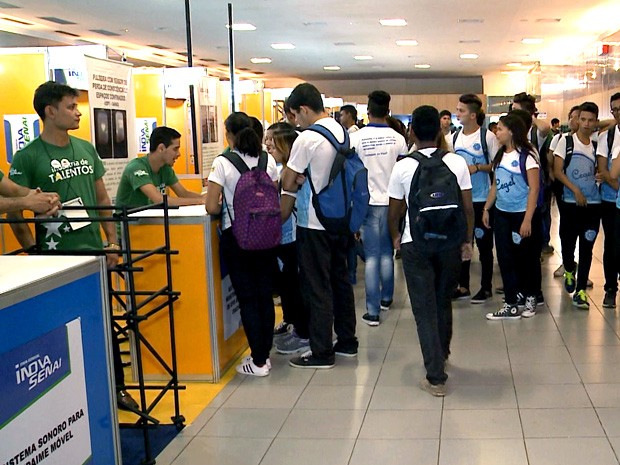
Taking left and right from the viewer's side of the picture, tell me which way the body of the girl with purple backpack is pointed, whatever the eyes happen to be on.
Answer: facing away from the viewer and to the left of the viewer

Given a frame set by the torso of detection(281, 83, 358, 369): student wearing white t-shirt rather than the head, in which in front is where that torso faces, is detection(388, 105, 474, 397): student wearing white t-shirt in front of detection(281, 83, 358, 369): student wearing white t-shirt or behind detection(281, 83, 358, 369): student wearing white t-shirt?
behind

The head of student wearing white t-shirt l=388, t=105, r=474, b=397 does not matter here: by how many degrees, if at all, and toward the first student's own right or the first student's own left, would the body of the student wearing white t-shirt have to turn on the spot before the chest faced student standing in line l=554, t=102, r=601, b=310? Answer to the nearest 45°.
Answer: approximately 45° to the first student's own right

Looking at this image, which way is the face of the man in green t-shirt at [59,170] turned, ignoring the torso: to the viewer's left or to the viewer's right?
to the viewer's right

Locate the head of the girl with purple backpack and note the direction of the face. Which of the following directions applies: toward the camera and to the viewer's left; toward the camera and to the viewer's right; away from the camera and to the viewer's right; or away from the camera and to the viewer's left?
away from the camera and to the viewer's left

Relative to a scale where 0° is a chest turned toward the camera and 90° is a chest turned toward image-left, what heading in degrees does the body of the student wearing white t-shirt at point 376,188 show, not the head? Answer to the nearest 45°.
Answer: approximately 180°

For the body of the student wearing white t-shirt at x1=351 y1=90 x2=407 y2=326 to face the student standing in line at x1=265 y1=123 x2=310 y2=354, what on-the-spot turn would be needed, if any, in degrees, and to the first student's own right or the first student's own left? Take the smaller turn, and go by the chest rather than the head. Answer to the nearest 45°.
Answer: approximately 135° to the first student's own left
